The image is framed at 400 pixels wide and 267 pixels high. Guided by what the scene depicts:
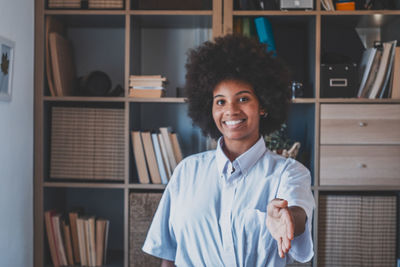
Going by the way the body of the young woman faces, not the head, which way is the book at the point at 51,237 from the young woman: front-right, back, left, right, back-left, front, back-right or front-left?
back-right

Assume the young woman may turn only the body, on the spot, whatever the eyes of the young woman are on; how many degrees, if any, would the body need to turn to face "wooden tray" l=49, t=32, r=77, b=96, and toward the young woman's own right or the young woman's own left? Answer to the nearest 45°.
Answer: approximately 135° to the young woman's own right

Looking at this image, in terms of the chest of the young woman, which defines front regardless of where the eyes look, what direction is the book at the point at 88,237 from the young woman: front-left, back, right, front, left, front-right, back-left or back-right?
back-right

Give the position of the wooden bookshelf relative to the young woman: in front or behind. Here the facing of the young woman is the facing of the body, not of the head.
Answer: behind

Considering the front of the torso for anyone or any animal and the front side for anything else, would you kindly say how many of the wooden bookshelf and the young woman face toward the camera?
2

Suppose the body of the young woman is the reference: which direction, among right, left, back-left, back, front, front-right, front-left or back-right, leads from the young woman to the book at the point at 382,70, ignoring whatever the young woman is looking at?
back-left

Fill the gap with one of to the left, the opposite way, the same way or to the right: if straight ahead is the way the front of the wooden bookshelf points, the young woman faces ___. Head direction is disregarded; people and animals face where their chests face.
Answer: the same way

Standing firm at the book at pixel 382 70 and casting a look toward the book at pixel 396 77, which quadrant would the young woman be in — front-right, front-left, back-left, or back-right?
back-right

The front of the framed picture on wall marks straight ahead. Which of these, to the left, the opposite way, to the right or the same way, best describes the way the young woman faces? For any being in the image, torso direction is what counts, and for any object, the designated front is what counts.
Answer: to the right

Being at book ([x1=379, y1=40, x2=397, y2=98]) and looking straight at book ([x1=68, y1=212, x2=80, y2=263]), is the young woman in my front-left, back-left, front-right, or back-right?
front-left

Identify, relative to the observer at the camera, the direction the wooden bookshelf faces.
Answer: facing the viewer

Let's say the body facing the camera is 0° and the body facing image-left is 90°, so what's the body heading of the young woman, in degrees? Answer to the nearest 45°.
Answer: approximately 0°

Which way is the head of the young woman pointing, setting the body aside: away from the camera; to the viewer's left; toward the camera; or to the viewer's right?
toward the camera

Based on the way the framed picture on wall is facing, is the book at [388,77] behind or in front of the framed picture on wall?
in front
